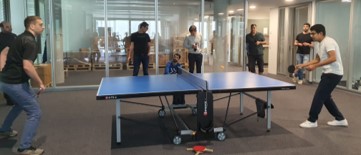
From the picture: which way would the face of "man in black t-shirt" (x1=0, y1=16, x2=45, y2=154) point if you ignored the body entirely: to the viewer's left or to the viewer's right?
to the viewer's right

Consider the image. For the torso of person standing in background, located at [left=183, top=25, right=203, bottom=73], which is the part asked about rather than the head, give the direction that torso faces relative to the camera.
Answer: toward the camera

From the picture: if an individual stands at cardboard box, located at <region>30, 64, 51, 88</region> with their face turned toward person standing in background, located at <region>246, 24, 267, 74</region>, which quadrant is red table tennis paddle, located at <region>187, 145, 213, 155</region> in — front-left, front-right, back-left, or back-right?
front-right

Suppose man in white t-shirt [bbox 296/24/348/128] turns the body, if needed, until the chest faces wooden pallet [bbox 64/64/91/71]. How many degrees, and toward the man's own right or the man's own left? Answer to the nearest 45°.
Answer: approximately 45° to the man's own right

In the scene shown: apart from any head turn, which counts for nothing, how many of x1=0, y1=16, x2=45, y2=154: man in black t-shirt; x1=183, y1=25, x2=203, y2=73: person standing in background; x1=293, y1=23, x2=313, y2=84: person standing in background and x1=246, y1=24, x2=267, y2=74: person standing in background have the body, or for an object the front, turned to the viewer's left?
0

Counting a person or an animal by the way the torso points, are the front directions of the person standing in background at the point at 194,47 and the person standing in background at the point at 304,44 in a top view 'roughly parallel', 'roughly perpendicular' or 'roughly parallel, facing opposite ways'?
roughly parallel

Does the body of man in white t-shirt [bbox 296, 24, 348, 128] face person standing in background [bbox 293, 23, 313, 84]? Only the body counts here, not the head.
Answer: no

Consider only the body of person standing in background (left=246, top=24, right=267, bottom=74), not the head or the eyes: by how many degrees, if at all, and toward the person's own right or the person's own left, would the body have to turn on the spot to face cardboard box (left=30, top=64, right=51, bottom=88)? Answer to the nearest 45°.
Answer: approximately 90° to the person's own right

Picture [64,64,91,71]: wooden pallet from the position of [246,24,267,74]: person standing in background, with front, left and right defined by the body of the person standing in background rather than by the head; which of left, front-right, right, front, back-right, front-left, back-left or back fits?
right

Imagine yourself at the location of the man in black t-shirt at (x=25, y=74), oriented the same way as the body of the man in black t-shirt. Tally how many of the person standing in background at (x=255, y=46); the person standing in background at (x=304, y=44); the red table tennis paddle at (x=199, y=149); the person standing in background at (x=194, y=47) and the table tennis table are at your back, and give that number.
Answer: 0

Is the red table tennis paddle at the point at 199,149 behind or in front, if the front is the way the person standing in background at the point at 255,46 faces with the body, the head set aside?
in front

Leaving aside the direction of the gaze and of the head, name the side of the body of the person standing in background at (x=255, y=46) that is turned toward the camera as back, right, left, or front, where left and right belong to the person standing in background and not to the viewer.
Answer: front

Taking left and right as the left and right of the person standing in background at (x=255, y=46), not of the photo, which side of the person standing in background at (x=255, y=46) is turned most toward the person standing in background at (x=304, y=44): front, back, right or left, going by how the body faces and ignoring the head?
left

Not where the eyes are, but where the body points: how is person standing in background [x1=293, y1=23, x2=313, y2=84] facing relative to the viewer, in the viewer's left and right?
facing the viewer

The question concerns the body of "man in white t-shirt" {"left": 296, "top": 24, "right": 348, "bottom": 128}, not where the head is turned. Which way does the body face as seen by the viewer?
to the viewer's left

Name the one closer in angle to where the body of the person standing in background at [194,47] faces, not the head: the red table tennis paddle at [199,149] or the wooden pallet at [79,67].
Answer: the red table tennis paddle
